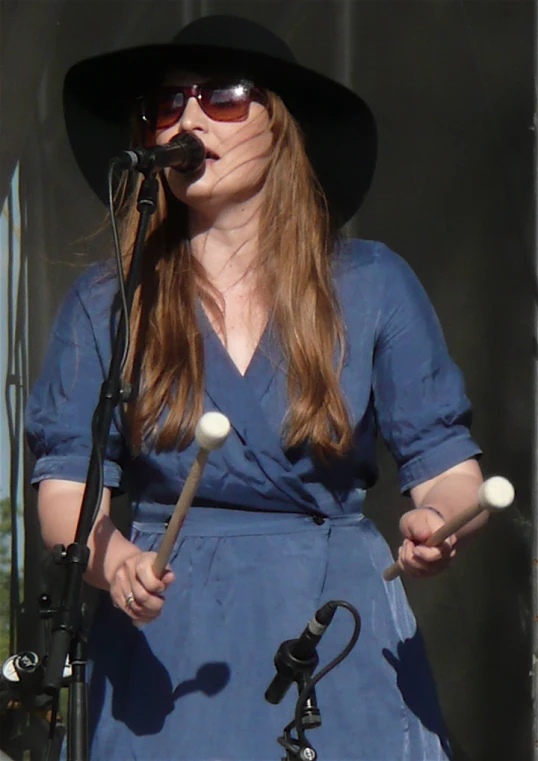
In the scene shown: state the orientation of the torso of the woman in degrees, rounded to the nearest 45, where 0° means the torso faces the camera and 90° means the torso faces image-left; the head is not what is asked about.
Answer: approximately 0°

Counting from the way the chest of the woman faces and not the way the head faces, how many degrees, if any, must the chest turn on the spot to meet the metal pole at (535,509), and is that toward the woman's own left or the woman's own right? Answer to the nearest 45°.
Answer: approximately 135° to the woman's own left

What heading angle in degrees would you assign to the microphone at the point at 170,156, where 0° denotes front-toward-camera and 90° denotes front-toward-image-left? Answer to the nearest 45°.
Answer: approximately 270°
